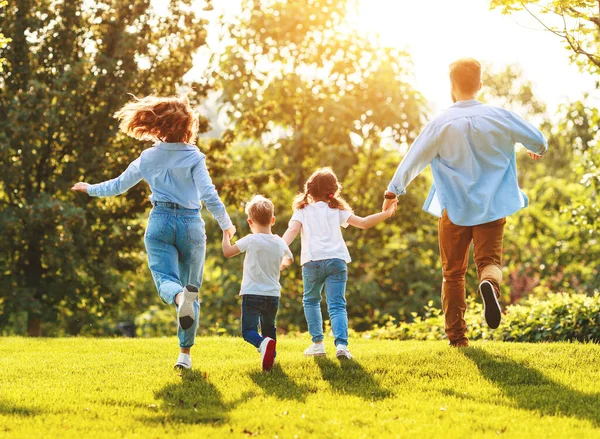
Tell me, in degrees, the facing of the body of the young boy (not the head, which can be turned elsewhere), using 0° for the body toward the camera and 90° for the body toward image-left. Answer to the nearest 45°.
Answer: approximately 180°

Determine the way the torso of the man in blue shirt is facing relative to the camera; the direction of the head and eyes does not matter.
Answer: away from the camera

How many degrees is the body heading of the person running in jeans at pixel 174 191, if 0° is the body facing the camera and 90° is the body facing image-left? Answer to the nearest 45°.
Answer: approximately 180°

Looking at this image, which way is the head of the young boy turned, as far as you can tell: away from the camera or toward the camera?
away from the camera

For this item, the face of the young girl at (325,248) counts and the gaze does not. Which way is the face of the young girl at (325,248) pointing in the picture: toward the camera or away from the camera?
away from the camera

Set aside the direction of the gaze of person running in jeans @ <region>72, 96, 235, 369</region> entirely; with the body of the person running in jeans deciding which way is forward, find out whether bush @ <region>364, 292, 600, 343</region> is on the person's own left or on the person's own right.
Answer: on the person's own right

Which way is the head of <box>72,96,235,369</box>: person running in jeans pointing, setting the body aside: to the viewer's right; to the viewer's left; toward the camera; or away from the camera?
away from the camera

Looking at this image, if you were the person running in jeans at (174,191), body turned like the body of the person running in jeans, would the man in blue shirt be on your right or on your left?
on your right

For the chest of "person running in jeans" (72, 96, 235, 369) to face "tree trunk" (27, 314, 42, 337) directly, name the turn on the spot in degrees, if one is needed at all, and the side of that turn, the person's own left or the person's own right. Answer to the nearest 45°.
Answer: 0° — they already face it

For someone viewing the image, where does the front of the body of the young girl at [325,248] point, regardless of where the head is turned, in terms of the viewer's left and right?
facing away from the viewer
